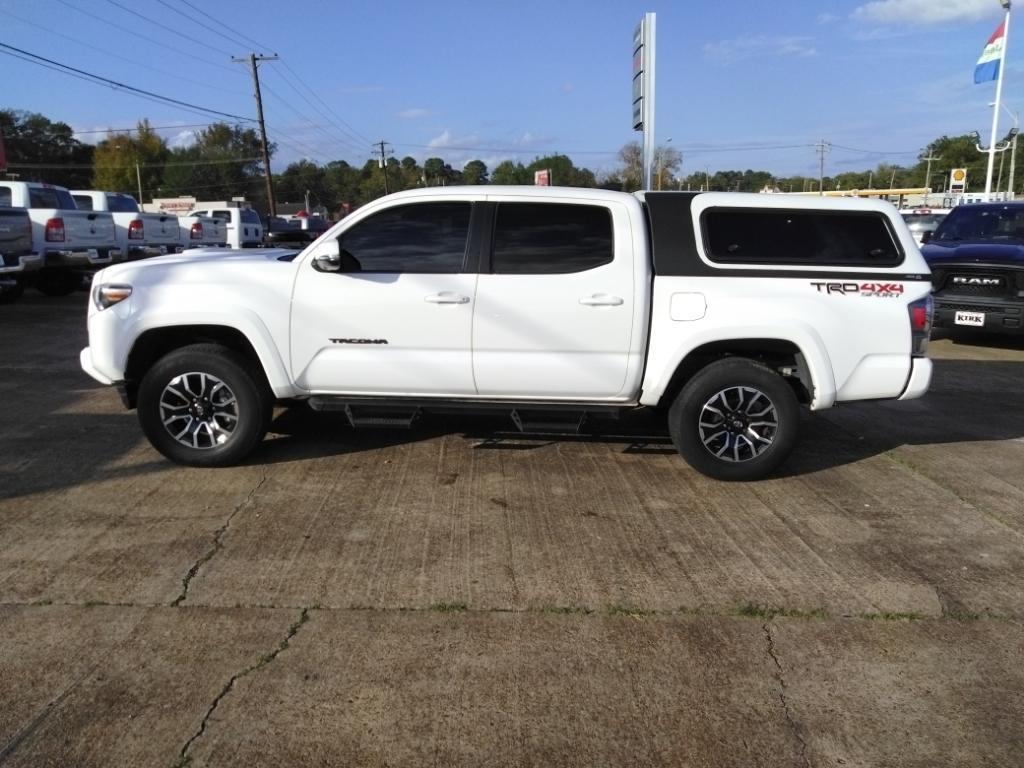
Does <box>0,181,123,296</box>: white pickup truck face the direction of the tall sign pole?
no

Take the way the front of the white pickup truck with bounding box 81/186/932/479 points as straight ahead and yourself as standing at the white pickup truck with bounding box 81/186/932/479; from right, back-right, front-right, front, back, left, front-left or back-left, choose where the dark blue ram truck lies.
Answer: back-right

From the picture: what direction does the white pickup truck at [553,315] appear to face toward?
to the viewer's left

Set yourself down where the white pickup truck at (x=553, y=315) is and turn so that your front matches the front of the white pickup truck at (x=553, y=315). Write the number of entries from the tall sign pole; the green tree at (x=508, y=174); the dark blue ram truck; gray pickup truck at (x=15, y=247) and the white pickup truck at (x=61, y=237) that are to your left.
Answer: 0

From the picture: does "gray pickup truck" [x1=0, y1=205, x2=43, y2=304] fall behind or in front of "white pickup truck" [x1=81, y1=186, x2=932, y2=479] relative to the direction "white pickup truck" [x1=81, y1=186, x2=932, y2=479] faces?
in front

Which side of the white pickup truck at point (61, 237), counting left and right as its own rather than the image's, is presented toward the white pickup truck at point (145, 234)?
right

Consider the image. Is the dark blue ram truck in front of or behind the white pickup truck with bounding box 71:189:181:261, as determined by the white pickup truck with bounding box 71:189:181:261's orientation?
behind

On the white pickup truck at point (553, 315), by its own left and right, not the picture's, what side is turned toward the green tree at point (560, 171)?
right

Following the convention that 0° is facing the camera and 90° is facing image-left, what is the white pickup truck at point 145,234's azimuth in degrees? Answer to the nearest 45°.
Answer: approximately 135°

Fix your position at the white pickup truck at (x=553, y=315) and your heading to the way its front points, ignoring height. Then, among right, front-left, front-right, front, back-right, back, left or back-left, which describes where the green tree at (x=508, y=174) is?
right

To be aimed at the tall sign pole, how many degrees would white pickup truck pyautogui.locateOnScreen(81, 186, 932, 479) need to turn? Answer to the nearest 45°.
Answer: approximately 90° to its right

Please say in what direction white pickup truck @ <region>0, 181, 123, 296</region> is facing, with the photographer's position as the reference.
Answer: facing away from the viewer and to the left of the viewer

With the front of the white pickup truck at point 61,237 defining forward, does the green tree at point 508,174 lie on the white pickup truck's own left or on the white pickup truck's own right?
on the white pickup truck's own right

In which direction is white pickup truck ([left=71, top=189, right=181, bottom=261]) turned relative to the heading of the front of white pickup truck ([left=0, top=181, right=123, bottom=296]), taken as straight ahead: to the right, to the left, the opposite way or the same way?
the same way

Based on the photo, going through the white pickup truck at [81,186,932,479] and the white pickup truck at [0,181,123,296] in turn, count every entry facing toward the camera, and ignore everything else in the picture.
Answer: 0
